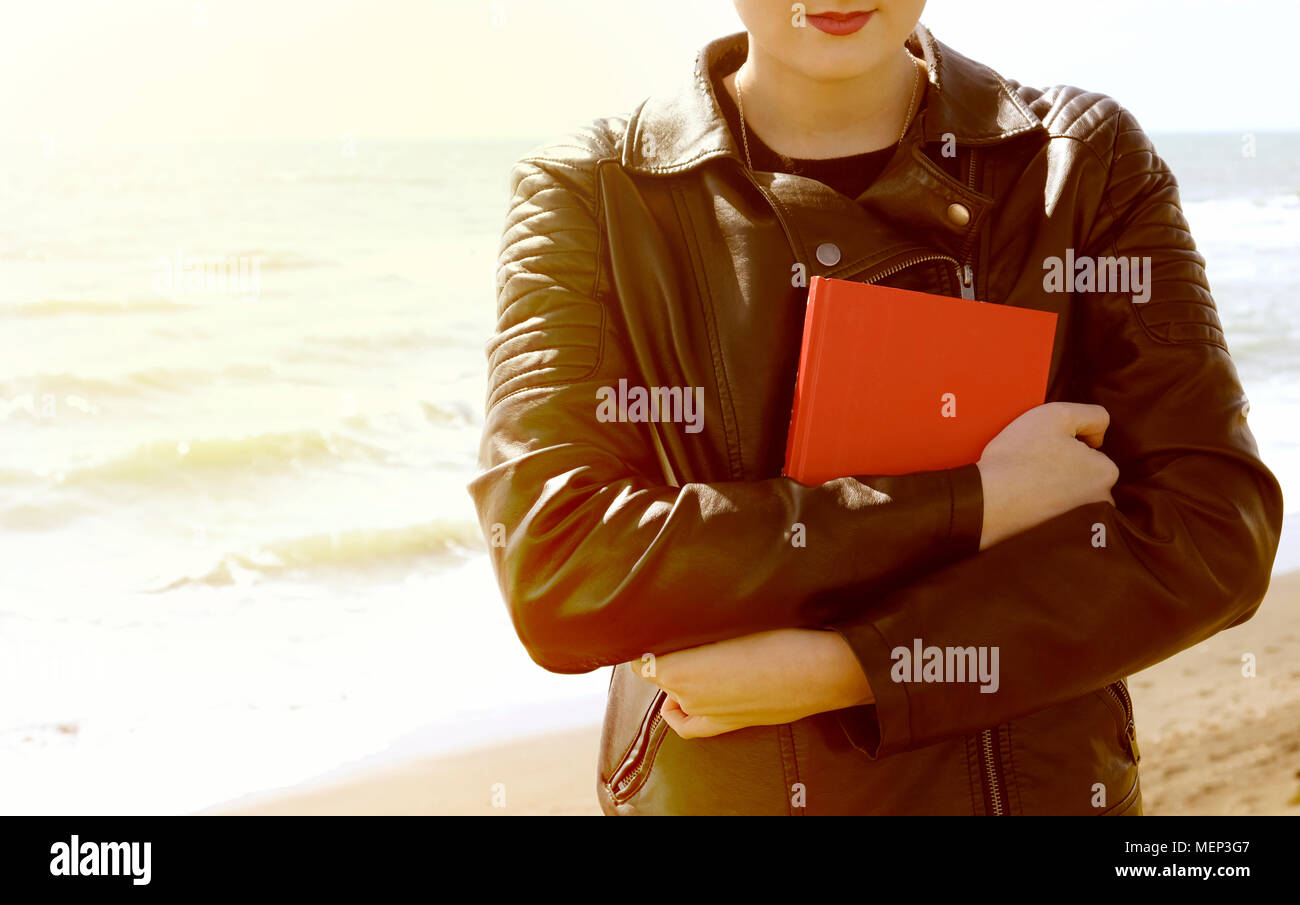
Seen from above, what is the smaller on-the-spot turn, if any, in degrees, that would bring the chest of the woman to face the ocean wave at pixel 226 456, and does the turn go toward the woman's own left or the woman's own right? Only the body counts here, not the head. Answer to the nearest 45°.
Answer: approximately 135° to the woman's own right

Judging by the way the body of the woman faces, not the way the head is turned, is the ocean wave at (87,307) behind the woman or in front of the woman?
behind

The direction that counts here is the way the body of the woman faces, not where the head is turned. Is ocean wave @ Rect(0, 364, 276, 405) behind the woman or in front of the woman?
behind

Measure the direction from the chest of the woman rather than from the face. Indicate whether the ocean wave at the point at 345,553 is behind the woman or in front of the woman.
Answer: behind

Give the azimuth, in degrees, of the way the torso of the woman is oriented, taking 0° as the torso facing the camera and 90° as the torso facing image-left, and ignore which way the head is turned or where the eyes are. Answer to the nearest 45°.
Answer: approximately 0°
